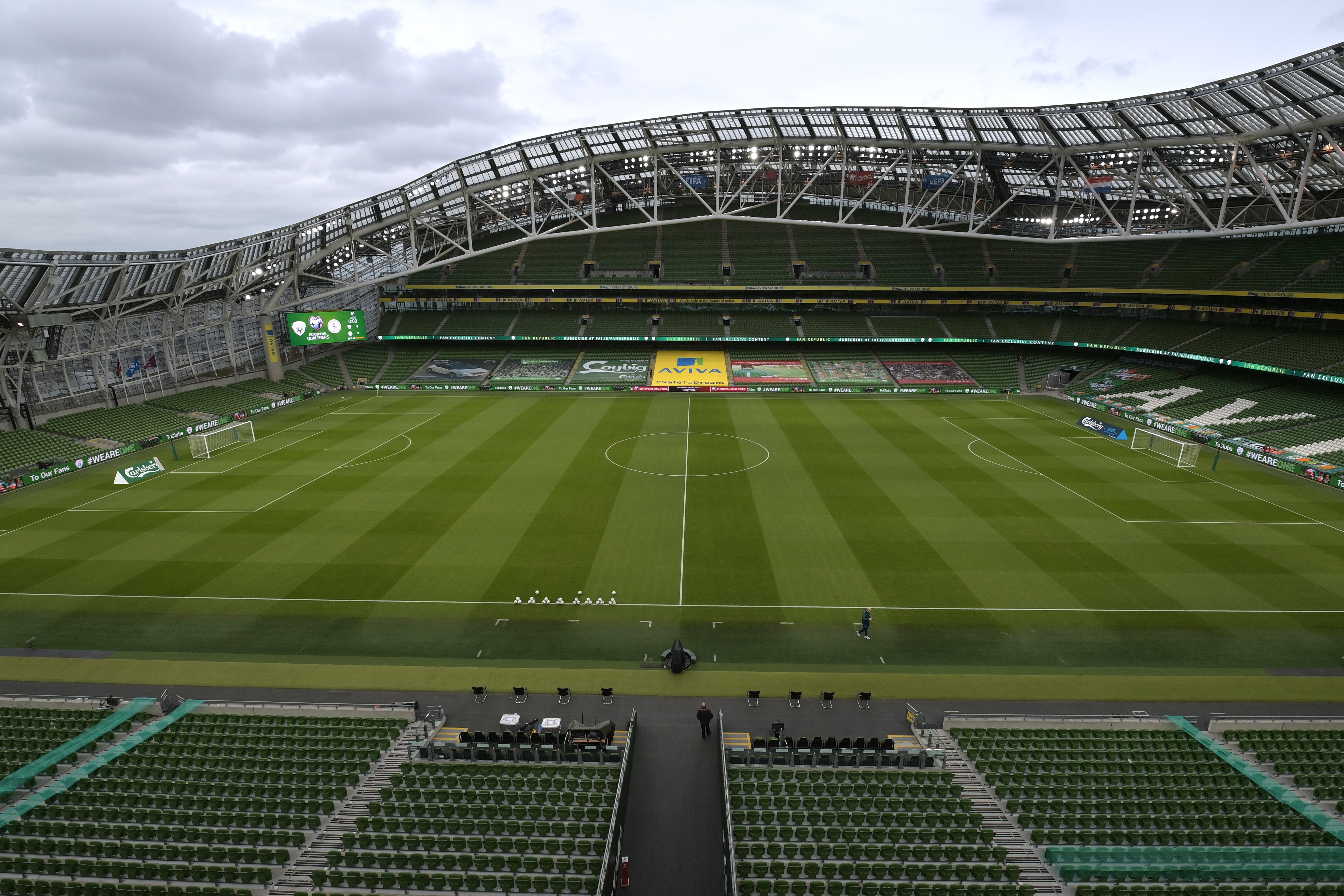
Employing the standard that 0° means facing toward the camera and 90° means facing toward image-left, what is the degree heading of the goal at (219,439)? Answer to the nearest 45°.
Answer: approximately 315°

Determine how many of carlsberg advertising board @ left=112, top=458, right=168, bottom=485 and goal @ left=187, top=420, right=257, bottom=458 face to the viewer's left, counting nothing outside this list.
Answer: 0

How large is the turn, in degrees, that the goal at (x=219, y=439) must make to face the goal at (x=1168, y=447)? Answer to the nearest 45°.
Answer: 0° — it already faces it

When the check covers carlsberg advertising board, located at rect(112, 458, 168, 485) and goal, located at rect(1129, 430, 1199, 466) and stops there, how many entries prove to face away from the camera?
0

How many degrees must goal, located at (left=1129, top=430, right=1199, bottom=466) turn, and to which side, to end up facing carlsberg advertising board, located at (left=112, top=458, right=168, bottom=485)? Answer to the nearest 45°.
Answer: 0° — it already faces it

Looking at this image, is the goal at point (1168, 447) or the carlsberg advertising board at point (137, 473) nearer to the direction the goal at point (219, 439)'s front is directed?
the goal

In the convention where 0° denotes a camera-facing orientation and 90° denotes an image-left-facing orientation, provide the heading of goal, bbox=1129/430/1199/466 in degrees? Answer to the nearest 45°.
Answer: approximately 45°

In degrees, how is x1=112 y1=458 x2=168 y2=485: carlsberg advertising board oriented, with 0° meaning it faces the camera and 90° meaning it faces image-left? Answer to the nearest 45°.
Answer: approximately 315°
